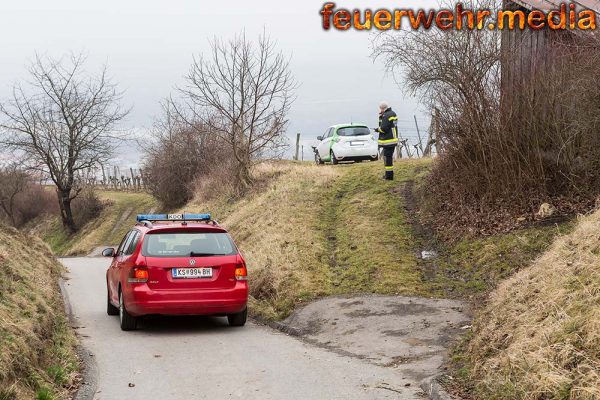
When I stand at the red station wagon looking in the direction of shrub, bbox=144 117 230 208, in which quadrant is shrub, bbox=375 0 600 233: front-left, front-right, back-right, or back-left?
front-right

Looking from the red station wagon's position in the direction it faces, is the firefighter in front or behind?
in front

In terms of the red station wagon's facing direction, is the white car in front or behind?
in front

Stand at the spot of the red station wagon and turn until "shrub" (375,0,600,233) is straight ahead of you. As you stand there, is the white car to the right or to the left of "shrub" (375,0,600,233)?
left

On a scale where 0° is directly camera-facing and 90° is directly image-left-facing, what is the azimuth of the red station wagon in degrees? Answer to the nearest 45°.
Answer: approximately 180°

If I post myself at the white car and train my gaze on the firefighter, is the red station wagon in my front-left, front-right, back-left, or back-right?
front-right

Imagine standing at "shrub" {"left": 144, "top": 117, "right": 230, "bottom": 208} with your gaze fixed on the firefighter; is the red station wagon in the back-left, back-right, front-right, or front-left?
front-right

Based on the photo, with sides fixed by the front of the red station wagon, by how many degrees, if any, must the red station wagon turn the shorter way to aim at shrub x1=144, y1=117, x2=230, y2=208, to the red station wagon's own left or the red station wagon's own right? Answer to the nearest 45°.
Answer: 0° — it already faces it

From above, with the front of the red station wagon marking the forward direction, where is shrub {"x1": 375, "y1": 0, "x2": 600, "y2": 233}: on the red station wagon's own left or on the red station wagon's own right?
on the red station wagon's own right

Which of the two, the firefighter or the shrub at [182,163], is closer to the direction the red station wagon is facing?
the shrub
